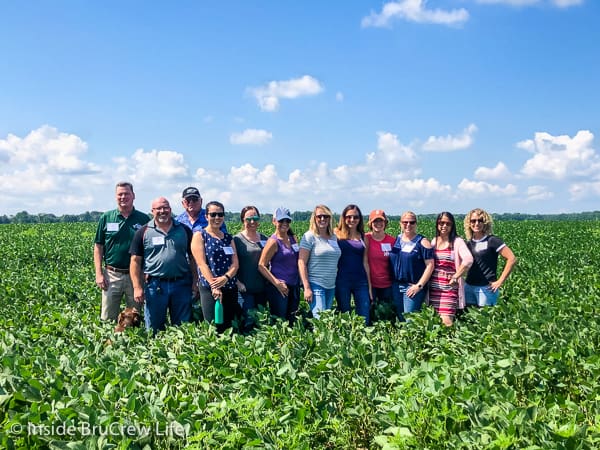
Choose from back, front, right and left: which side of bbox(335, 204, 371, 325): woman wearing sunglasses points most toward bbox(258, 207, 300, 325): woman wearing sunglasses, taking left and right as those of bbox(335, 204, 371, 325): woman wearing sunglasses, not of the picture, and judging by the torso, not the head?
right

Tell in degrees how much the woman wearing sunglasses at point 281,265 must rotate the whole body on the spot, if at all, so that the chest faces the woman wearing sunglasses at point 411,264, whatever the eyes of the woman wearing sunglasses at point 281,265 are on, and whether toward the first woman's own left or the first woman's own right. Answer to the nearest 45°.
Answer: approximately 45° to the first woman's own left

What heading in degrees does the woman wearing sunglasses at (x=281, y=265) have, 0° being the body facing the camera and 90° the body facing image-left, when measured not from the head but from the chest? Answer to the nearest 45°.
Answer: approximately 315°

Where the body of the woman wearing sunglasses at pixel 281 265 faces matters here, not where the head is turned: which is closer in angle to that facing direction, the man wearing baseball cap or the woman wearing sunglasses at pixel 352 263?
the woman wearing sunglasses

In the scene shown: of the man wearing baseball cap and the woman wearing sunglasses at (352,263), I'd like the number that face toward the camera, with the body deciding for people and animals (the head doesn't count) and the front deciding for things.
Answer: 2

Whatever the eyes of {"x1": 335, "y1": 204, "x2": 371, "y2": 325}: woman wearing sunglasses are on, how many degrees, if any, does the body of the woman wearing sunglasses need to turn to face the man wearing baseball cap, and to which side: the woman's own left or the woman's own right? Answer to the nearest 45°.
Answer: approximately 90° to the woman's own right

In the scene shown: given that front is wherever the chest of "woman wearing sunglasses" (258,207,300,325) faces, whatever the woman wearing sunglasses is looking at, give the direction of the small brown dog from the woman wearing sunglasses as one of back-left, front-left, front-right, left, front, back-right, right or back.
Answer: back-right
